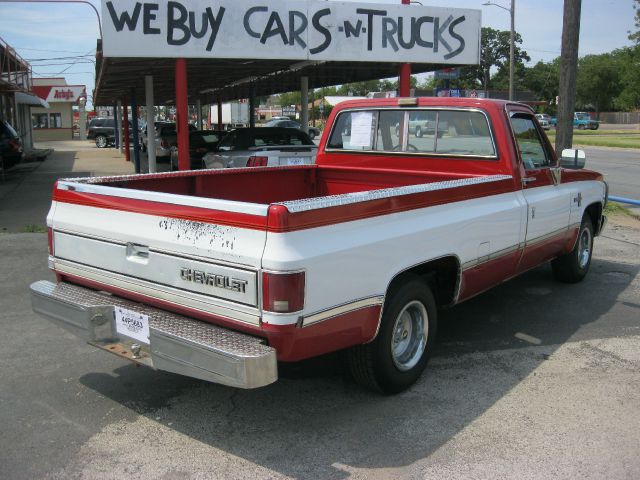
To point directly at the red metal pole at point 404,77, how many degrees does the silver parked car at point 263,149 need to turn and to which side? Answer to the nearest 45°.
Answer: approximately 135° to its right

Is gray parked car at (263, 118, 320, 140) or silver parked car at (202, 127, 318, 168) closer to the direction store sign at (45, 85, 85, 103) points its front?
the silver parked car

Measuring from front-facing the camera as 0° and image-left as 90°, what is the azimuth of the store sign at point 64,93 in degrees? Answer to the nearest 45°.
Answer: approximately 0°

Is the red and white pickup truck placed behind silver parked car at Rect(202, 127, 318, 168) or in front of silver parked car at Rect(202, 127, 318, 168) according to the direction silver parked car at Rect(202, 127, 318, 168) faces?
behind

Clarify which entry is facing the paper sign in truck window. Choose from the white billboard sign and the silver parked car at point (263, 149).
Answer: the white billboard sign

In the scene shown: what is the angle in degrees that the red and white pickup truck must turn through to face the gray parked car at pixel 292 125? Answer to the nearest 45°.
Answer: approximately 45° to its left

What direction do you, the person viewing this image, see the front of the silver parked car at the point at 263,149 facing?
facing away from the viewer and to the left of the viewer

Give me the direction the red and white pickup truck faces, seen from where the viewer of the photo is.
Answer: facing away from the viewer and to the right of the viewer

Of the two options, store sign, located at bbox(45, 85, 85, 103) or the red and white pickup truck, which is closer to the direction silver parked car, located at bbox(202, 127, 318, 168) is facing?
the store sign

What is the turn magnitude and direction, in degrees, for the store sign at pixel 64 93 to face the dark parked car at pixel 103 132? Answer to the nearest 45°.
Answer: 0° — it already faces it
